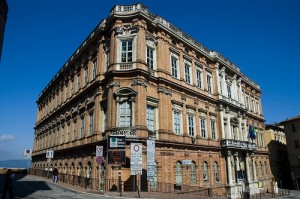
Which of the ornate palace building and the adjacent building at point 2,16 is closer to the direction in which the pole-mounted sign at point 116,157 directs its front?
the adjacent building

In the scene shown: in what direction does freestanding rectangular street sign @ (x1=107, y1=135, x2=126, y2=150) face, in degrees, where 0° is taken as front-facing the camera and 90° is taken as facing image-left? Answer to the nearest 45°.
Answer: approximately 0°

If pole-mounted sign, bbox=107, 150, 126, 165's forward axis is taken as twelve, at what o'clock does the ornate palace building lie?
The ornate palace building is roughly at 7 o'clock from the pole-mounted sign.

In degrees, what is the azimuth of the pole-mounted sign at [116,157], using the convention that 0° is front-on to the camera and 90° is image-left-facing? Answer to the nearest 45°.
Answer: approximately 0°

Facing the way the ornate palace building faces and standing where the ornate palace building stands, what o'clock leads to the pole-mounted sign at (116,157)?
The pole-mounted sign is roughly at 2 o'clock from the ornate palace building.

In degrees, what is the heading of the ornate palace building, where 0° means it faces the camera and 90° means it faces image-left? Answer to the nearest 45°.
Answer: approximately 315°

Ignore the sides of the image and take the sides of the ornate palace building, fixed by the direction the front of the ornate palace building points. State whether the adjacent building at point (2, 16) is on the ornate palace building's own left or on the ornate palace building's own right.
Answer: on the ornate palace building's own right
